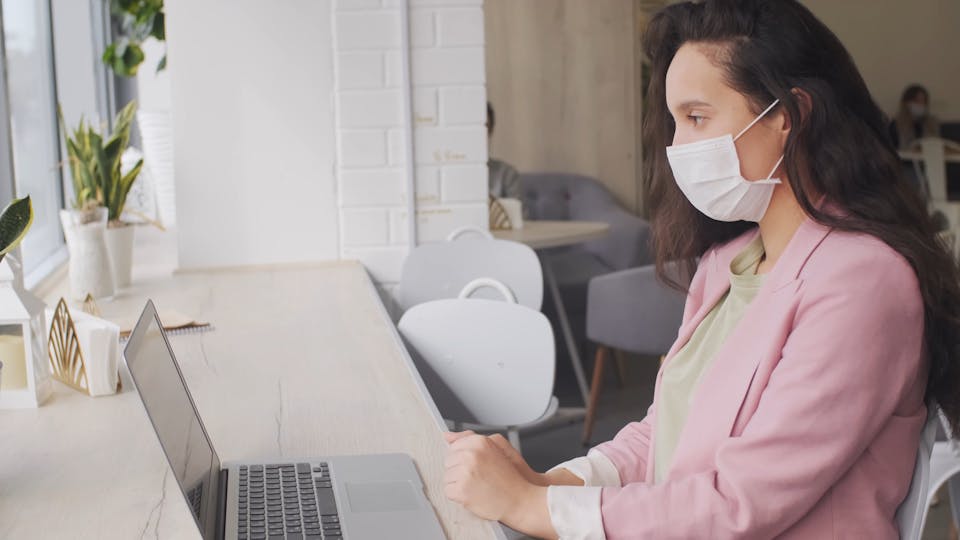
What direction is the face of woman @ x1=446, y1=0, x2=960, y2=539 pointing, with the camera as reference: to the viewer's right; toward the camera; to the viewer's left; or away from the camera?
to the viewer's left

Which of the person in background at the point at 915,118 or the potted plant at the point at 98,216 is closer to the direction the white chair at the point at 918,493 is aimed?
the potted plant

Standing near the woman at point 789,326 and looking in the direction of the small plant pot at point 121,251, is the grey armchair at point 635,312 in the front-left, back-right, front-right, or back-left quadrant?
front-right

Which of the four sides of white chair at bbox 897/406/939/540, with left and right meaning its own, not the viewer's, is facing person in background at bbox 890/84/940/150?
right

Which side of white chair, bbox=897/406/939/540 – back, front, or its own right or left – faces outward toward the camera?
left

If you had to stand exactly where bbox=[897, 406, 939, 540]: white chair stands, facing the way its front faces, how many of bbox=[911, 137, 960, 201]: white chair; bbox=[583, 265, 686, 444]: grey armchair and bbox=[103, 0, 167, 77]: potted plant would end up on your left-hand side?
0

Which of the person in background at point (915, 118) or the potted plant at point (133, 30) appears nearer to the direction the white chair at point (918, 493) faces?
the potted plant

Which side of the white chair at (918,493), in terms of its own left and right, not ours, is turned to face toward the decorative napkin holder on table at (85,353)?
front

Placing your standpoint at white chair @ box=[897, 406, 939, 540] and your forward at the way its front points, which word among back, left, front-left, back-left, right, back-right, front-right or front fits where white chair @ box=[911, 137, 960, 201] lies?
right

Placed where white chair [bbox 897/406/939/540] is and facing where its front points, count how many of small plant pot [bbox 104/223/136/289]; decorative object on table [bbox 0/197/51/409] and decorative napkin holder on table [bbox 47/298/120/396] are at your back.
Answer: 0

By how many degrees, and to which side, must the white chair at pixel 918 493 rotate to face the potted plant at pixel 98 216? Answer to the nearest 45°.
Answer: approximately 45° to its right

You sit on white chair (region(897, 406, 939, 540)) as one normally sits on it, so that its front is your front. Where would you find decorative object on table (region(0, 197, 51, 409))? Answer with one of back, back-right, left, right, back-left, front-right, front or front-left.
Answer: front

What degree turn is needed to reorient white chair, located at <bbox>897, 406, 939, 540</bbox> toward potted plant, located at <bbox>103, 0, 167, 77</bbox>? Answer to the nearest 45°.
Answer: approximately 45° to its right
